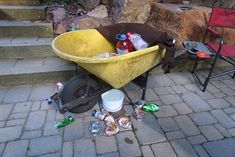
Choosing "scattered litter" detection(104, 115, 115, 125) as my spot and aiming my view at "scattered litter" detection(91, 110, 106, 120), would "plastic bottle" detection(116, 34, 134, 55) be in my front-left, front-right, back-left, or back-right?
front-right

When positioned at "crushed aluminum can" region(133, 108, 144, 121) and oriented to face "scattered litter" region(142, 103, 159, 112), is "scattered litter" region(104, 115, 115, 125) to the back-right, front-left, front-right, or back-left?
back-left

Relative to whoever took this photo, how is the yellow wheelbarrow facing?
facing the viewer and to the left of the viewer
